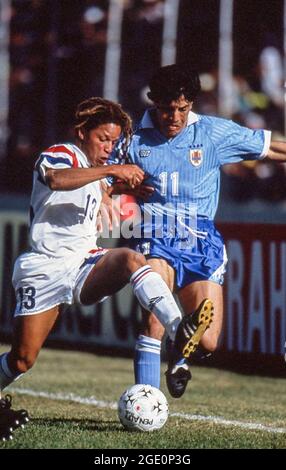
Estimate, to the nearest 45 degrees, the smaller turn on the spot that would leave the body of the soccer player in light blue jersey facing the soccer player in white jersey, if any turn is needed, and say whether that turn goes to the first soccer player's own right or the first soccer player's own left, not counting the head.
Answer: approximately 45° to the first soccer player's own right

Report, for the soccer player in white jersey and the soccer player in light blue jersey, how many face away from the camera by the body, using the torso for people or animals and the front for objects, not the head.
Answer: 0

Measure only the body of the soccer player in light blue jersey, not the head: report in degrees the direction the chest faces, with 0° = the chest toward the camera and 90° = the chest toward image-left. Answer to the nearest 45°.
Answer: approximately 0°
